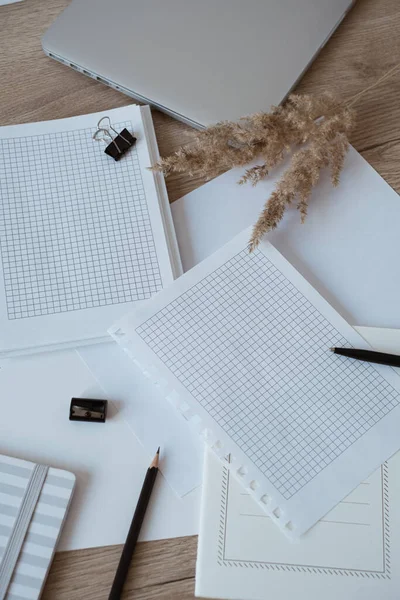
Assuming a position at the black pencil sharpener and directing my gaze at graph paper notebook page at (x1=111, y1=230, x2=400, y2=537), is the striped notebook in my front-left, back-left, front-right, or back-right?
back-right

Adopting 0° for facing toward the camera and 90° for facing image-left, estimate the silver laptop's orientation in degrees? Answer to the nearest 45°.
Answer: approximately 315°

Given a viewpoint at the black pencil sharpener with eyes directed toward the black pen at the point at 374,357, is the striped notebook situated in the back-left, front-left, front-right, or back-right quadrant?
back-right
